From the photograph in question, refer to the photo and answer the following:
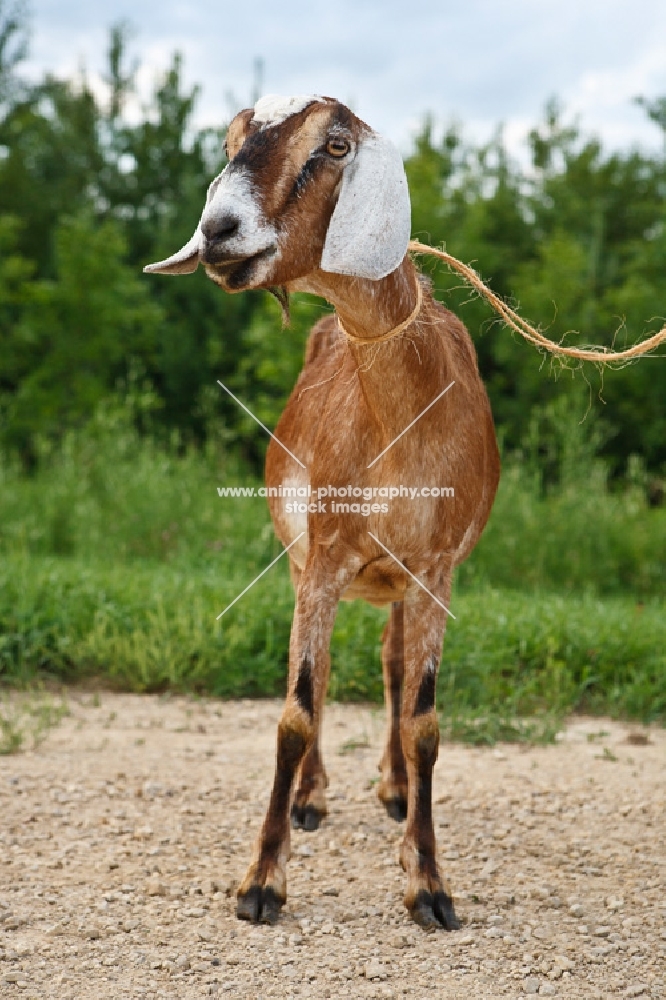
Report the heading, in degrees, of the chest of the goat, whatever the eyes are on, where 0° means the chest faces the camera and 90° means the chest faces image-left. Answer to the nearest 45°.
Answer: approximately 0°

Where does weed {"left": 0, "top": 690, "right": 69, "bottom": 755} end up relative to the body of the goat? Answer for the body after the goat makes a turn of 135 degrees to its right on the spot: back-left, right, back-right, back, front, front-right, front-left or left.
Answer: front
